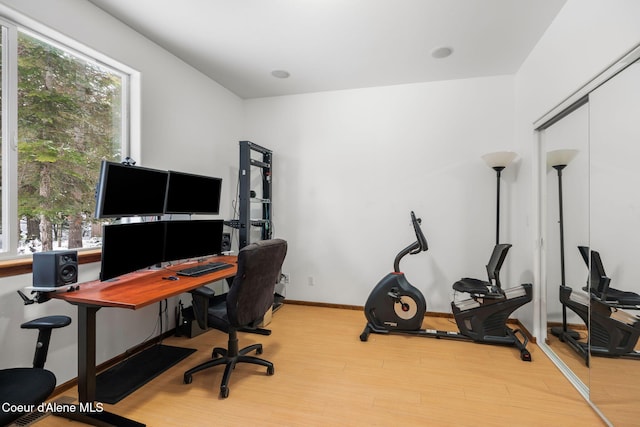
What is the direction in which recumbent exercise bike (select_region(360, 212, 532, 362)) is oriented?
to the viewer's left

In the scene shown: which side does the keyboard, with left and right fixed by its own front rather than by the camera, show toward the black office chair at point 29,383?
right

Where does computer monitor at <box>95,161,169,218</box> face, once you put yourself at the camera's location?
facing the viewer and to the right of the viewer

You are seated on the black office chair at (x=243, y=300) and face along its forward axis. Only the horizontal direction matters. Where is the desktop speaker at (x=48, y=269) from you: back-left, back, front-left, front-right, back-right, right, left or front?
front-left

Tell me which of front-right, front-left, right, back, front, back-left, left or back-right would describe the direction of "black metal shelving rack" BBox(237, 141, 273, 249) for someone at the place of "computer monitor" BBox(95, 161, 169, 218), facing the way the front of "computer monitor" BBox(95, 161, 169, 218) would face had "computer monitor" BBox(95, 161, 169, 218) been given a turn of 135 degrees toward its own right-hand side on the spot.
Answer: back-right

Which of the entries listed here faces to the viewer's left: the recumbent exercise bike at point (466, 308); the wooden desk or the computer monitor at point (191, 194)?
the recumbent exercise bike

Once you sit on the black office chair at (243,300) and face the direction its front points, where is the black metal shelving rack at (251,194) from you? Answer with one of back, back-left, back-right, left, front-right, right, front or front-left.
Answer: front-right

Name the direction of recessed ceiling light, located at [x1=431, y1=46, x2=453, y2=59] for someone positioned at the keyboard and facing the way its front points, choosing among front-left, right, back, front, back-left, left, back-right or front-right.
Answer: front-left

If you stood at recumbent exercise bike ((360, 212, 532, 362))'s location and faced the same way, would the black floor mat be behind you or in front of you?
in front

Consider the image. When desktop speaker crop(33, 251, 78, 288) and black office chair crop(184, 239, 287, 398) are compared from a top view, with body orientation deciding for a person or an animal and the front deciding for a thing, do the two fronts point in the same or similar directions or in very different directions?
very different directions

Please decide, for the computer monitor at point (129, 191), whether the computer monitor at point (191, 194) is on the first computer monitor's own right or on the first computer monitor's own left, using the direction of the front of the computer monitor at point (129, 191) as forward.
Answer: on the first computer monitor's own left

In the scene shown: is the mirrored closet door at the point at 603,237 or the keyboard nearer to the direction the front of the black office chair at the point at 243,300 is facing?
the keyboard

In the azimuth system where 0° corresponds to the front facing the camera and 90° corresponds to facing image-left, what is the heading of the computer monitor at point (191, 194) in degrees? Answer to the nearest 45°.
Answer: approximately 315°

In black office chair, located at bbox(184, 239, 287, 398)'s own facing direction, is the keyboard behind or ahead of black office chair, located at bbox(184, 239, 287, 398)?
ahead
